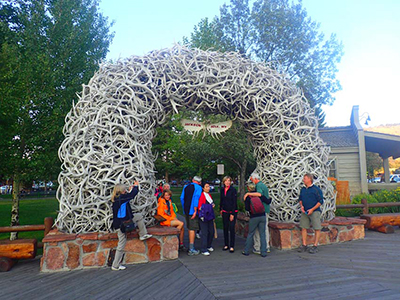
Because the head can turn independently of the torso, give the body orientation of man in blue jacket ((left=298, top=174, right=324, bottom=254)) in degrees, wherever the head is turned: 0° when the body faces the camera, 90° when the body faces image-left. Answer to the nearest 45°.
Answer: approximately 45°

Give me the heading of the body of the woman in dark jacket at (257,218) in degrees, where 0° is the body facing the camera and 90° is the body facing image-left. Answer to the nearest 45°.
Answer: approximately 180°

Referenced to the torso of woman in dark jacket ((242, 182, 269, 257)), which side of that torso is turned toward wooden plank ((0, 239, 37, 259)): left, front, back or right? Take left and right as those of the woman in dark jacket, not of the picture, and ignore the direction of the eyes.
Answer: left

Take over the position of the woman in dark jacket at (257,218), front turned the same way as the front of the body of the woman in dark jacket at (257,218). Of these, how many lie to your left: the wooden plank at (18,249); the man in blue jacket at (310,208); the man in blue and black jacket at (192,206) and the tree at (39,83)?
3

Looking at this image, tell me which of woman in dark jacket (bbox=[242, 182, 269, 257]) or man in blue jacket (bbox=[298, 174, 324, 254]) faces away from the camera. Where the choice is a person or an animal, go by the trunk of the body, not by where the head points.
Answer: the woman in dark jacket

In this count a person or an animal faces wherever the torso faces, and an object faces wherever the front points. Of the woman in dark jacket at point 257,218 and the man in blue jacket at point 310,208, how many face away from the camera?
1

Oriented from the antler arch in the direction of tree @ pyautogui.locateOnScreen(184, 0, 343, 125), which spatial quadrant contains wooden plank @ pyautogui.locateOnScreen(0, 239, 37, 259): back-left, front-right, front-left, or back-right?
back-left
